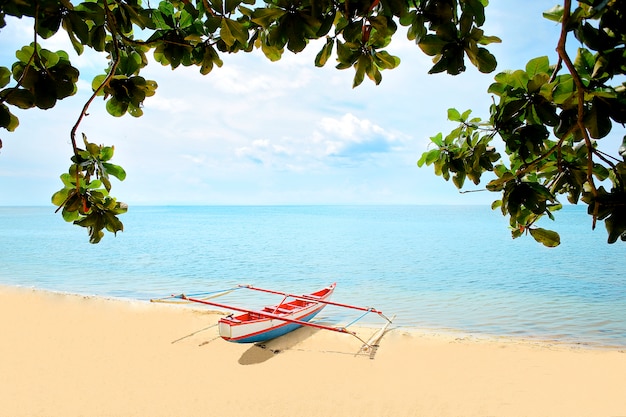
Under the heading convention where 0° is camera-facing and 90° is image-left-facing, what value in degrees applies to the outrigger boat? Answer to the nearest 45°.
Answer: approximately 225°
